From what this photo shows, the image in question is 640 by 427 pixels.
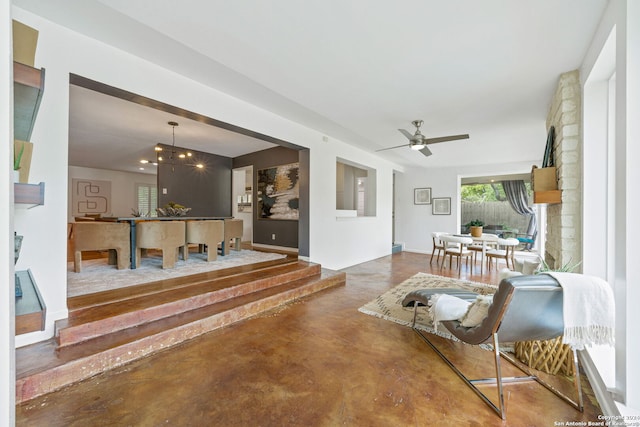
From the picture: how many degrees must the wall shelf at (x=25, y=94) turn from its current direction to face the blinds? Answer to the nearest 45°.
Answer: approximately 135° to its left

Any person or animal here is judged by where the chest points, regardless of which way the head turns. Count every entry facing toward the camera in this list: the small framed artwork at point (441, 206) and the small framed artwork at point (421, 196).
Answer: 2

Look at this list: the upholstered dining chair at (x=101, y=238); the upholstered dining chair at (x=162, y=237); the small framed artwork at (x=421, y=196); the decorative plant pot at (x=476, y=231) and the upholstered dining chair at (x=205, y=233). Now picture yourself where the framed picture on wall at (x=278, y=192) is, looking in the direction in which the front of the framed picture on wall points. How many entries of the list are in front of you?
3

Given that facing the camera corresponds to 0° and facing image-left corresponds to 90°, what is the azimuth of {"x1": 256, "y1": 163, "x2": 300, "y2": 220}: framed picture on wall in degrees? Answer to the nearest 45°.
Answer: approximately 45°

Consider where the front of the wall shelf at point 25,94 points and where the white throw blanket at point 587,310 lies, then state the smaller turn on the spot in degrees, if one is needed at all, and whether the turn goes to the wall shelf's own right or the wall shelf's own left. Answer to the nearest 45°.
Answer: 0° — it already faces it

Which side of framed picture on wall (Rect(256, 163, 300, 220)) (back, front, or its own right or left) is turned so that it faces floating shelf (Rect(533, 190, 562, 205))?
left

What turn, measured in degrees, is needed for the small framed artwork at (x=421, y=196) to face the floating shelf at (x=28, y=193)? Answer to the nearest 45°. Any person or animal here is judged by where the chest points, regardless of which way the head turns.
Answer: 0° — it already faces it

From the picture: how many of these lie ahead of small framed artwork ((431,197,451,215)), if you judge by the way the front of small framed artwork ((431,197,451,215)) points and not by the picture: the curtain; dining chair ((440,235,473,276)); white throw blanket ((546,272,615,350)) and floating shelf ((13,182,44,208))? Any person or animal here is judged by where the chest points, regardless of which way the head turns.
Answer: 3

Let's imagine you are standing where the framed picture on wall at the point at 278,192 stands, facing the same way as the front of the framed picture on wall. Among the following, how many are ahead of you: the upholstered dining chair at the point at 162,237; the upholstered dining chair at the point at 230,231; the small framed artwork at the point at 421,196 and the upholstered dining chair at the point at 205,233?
3

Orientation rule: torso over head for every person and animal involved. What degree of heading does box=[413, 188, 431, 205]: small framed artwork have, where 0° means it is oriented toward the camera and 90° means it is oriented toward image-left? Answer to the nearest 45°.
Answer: approximately 0°

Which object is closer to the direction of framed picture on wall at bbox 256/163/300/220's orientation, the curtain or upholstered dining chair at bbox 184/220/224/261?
the upholstered dining chair

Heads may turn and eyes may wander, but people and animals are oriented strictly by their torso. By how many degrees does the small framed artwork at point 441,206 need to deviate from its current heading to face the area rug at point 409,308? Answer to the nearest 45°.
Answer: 0° — it already faces it

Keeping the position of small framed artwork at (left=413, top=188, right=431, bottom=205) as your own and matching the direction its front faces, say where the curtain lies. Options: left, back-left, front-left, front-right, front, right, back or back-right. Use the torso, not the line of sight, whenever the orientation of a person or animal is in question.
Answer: back-left

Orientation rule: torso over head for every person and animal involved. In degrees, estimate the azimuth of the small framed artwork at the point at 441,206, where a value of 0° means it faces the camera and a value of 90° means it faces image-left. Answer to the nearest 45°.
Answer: approximately 0°

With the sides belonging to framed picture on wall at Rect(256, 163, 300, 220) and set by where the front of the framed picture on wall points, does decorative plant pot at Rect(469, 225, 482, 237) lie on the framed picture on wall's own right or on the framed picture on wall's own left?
on the framed picture on wall's own left

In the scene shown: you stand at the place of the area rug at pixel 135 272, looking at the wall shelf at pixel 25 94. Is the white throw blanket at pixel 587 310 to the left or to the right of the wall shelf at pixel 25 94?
left
